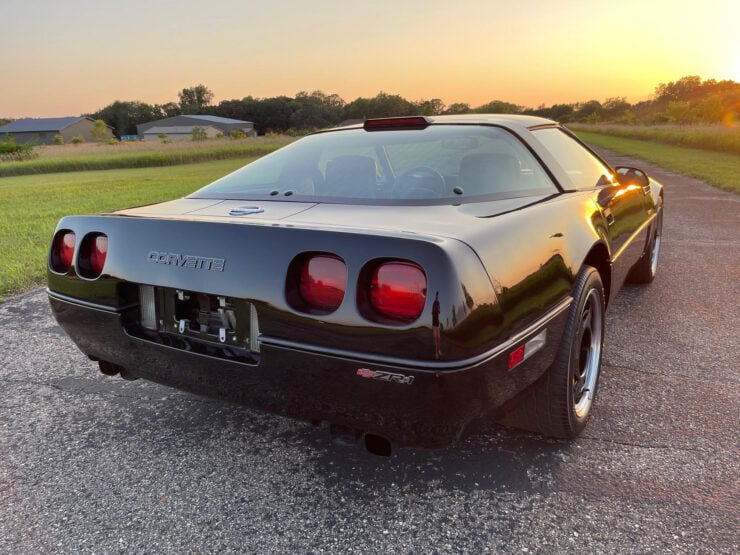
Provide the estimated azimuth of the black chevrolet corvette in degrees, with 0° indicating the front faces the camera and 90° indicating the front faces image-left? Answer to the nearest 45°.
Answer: approximately 225°
